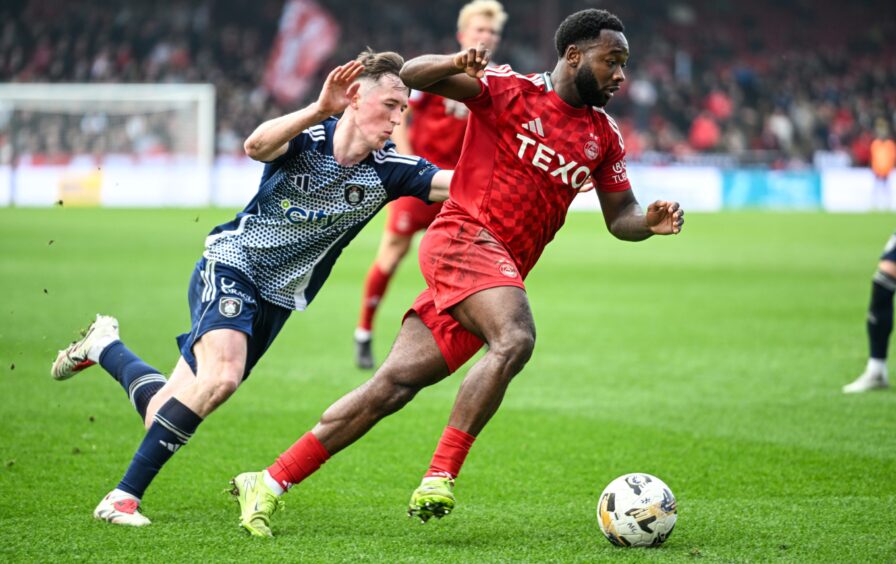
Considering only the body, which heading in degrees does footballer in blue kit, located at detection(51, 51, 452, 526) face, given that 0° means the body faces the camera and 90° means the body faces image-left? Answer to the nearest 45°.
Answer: approximately 315°

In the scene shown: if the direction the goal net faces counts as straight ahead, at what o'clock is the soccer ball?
The soccer ball is roughly at 12 o'clock from the goal net.

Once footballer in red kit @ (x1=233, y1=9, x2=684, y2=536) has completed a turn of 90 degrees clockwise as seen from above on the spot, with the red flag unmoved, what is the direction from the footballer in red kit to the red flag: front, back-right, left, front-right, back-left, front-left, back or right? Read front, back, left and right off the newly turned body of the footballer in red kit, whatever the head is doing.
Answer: back-right

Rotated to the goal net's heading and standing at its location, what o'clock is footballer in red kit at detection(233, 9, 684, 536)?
The footballer in red kit is roughly at 12 o'clock from the goal net.

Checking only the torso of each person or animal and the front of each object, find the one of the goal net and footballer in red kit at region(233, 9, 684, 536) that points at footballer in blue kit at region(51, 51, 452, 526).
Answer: the goal net

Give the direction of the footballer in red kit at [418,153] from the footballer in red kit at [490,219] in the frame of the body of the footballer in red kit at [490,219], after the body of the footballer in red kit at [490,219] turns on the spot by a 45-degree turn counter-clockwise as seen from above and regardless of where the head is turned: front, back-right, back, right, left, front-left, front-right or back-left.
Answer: left

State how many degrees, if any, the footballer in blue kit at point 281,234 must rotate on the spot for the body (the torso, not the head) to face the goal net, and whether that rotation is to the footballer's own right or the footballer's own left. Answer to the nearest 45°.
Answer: approximately 135° to the footballer's own left

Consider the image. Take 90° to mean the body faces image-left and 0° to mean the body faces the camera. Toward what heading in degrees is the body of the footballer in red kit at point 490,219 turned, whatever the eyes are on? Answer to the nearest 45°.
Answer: approximately 315°

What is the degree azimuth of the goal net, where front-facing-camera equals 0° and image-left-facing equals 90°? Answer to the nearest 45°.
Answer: approximately 0°
